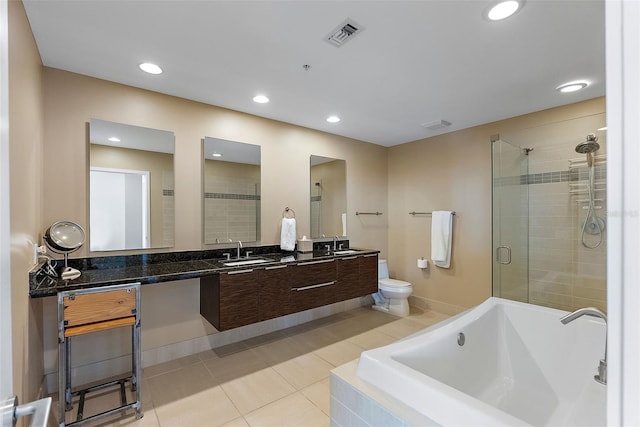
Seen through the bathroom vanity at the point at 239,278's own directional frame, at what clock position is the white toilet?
The white toilet is roughly at 10 o'clock from the bathroom vanity.

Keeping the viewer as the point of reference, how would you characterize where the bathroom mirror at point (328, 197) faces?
facing the viewer and to the right of the viewer

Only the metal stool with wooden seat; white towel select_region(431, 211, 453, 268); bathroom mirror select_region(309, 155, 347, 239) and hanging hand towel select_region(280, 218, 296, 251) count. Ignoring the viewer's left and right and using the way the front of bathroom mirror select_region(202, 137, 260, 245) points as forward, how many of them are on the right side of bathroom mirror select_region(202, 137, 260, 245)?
1

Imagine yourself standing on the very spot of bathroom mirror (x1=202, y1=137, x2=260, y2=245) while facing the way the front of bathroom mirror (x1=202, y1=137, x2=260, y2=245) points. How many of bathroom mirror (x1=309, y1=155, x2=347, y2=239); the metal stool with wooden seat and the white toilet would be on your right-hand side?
1

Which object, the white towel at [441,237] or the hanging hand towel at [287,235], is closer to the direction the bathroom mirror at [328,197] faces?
the white towel

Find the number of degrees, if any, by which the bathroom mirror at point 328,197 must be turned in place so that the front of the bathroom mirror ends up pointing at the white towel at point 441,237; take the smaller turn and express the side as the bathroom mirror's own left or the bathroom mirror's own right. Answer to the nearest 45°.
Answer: approximately 45° to the bathroom mirror's own left

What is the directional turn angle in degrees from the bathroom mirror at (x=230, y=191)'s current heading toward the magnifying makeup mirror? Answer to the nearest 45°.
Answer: approximately 90° to its right

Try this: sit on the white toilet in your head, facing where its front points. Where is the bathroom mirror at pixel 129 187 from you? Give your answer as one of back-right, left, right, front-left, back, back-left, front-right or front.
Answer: right

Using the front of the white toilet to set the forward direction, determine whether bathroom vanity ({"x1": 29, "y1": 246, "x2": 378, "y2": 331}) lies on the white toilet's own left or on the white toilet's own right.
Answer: on the white toilet's own right

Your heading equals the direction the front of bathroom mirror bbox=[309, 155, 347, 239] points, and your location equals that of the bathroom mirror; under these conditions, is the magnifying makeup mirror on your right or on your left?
on your right

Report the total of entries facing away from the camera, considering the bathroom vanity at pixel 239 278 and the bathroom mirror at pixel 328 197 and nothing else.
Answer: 0

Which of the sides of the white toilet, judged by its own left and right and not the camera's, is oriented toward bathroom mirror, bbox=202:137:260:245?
right

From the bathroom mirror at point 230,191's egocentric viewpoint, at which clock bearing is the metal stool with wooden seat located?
The metal stool with wooden seat is roughly at 3 o'clock from the bathroom mirror.

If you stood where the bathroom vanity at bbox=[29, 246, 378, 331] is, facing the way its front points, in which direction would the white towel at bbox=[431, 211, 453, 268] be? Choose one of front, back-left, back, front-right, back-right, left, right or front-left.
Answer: front-left
